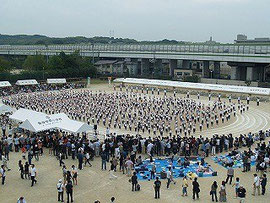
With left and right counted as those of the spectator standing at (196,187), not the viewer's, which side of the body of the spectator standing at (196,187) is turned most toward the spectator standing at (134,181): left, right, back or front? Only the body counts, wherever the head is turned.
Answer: left

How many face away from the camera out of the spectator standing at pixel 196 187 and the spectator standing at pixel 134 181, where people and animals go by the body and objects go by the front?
2

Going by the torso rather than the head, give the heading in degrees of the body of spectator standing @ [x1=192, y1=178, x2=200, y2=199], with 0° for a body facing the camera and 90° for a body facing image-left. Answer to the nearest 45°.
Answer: approximately 180°

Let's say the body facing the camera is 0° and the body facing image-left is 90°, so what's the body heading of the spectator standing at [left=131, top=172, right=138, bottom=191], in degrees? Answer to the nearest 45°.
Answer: approximately 180°

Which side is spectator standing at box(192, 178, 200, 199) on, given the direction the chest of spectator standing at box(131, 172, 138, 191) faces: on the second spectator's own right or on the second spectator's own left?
on the second spectator's own right

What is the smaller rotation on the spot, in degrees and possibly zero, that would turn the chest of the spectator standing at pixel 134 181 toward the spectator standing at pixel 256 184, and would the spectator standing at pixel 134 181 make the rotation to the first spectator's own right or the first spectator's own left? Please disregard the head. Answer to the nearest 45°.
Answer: approximately 90° to the first spectator's own right

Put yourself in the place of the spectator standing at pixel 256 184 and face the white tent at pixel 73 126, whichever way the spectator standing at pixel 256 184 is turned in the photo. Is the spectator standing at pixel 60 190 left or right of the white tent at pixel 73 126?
left

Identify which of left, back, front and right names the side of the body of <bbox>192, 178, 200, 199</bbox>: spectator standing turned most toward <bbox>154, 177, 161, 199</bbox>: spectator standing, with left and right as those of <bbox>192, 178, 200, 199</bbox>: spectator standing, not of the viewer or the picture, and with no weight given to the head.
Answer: left

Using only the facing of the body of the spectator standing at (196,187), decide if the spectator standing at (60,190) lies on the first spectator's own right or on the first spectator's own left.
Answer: on the first spectator's own left

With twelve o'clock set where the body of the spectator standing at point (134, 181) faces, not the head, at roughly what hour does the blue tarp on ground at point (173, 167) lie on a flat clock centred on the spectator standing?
The blue tarp on ground is roughly at 1 o'clock from the spectator standing.

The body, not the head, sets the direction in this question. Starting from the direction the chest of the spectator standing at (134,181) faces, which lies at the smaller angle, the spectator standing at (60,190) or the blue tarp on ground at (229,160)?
the blue tarp on ground
